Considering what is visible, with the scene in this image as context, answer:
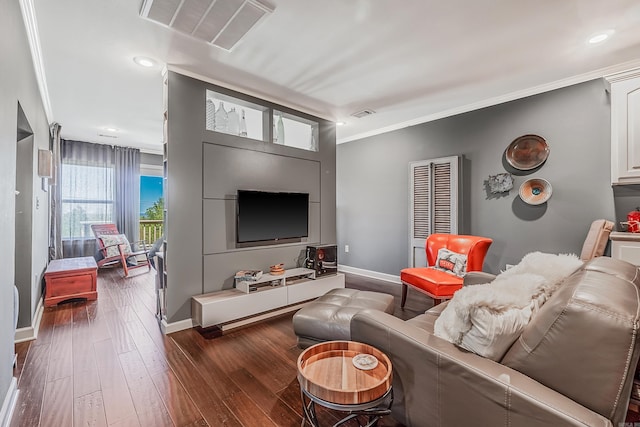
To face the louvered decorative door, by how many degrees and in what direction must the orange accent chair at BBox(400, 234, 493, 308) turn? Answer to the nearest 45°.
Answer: approximately 135° to its right

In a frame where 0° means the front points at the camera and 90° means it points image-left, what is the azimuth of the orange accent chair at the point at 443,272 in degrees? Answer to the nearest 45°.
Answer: approximately 45°

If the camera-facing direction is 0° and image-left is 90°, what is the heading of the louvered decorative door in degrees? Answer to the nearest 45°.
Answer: approximately 45°

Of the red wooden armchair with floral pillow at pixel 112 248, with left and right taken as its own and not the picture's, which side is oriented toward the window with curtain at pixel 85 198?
back

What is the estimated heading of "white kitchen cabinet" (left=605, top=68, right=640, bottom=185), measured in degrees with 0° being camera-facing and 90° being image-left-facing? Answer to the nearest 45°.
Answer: approximately 45°

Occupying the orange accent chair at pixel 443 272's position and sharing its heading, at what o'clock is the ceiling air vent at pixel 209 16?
The ceiling air vent is roughly at 12 o'clock from the orange accent chair.

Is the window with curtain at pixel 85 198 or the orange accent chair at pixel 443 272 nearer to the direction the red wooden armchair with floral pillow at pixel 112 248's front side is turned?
the orange accent chair

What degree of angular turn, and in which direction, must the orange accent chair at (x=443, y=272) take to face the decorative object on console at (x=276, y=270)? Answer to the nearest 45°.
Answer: approximately 45° to its right

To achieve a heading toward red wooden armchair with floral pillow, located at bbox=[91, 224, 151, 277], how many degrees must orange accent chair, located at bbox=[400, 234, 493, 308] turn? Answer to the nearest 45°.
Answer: approximately 45° to its right

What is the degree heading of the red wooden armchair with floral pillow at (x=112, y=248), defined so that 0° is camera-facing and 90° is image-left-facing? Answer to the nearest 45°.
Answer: approximately 315°
